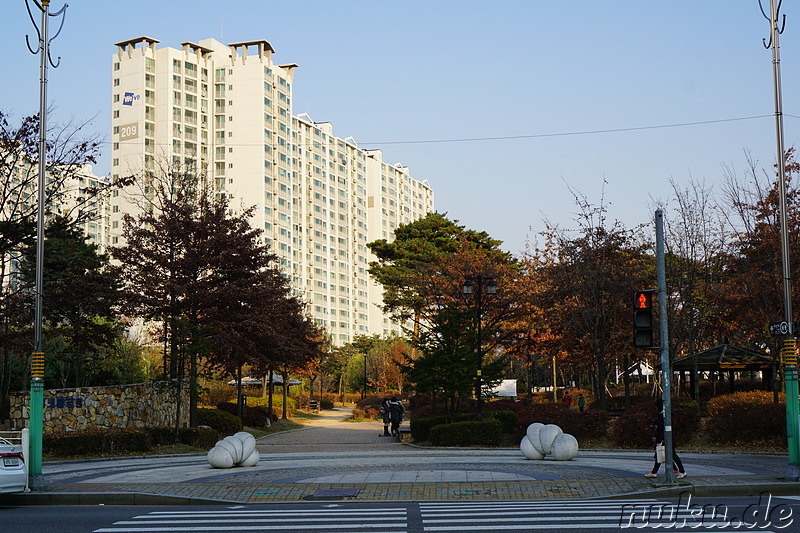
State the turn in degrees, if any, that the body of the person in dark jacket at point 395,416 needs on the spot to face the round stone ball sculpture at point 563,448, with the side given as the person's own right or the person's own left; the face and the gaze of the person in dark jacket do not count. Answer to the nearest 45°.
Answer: approximately 180°

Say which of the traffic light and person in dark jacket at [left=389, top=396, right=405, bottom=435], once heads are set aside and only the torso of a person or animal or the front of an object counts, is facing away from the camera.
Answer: the person in dark jacket

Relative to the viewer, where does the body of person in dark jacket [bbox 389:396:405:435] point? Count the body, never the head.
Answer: away from the camera

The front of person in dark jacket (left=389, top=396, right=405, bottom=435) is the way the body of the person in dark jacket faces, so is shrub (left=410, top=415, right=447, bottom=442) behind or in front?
behind

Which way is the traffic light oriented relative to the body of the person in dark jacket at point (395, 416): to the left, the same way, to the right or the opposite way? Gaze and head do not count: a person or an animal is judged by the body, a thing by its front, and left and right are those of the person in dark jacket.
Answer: the opposite way

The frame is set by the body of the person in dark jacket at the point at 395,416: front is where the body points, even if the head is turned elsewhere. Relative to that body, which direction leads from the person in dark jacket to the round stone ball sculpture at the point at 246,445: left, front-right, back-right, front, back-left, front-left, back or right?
back

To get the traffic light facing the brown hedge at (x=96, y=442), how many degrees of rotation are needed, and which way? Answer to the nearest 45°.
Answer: approximately 135° to its right

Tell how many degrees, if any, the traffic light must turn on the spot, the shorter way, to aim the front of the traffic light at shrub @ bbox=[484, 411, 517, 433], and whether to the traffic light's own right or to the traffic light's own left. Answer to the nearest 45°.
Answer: approximately 180°

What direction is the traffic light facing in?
toward the camera

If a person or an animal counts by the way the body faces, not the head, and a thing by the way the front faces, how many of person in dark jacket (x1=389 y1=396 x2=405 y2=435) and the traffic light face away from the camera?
1
